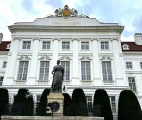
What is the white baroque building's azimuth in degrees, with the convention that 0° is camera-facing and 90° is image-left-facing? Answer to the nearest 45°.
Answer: approximately 0°

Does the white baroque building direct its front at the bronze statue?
yes

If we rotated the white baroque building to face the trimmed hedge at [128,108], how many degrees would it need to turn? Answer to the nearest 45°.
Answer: approximately 45° to its left
